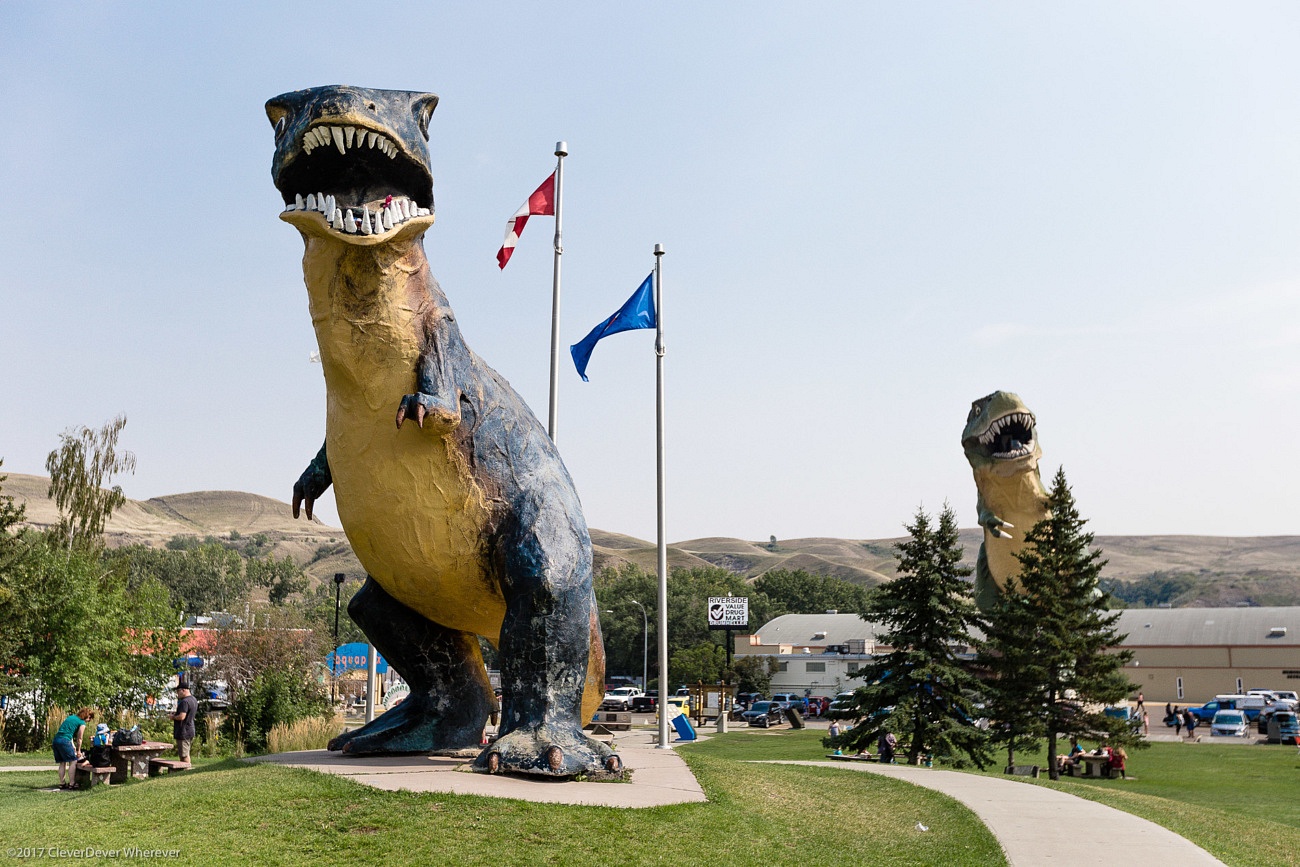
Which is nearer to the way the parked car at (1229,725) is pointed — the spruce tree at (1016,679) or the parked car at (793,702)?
the spruce tree

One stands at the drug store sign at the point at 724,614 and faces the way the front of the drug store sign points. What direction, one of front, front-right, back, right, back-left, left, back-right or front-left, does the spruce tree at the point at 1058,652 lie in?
front

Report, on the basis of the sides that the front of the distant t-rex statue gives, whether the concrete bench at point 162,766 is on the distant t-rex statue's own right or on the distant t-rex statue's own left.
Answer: on the distant t-rex statue's own right

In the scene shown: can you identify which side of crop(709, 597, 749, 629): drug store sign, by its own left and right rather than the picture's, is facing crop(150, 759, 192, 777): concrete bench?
front

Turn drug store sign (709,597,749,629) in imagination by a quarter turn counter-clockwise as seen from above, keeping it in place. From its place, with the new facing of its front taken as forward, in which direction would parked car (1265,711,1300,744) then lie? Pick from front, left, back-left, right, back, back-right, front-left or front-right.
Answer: front-right

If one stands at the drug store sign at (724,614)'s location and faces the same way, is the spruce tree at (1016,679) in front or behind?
in front

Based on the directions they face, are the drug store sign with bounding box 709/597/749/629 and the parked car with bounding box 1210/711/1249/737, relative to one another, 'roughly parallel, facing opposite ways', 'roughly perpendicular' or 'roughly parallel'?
roughly parallel

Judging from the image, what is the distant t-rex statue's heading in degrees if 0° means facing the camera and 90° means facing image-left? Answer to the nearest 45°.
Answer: approximately 315°

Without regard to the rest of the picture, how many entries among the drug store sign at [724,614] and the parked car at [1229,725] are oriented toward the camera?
2

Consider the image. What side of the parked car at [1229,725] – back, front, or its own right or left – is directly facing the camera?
front

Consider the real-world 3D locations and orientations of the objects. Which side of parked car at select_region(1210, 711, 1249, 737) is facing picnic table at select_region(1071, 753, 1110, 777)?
front

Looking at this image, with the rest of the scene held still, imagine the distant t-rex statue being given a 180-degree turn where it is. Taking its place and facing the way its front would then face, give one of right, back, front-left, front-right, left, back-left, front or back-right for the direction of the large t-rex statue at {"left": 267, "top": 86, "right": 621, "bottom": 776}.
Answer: back-left

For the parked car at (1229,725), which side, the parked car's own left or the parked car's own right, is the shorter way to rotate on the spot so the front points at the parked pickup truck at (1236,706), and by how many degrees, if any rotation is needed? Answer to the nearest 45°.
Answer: approximately 180°

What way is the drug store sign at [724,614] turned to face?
toward the camera
